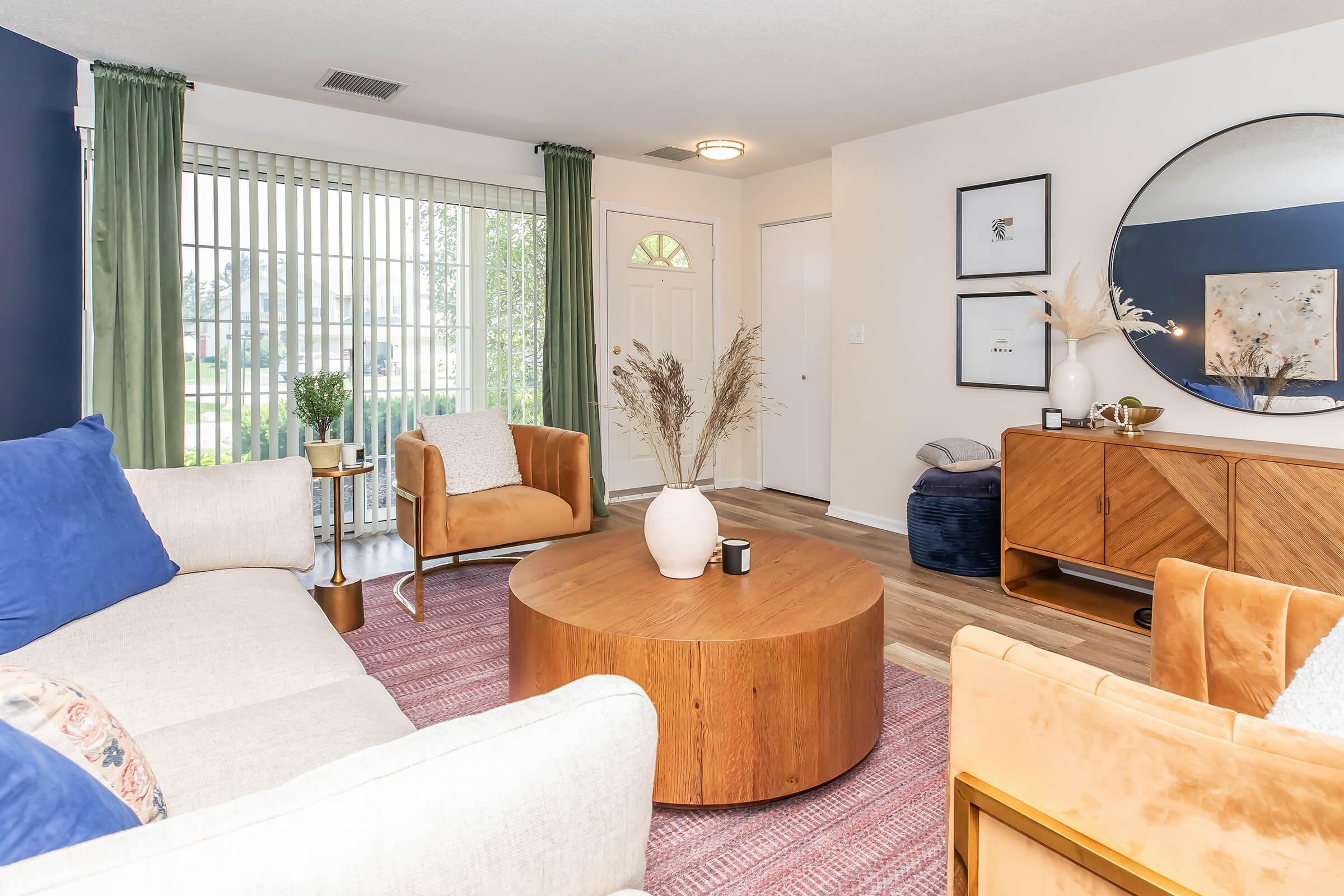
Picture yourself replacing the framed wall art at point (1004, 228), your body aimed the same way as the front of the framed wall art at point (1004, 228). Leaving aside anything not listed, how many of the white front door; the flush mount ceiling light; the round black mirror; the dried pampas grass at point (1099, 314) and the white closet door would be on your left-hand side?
2

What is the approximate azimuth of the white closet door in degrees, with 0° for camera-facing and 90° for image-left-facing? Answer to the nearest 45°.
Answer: approximately 45°

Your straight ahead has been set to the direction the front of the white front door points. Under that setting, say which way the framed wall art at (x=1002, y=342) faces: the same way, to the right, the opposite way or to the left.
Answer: to the right

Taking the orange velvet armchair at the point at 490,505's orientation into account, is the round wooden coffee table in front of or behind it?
in front

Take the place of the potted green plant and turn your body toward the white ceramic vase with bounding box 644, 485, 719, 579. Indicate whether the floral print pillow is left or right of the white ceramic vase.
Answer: right

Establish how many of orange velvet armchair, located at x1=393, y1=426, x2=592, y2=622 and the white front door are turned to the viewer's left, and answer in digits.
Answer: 0

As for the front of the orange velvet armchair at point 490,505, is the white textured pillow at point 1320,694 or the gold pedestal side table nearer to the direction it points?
the white textured pillow

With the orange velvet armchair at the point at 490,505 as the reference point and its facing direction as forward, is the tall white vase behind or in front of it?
in front

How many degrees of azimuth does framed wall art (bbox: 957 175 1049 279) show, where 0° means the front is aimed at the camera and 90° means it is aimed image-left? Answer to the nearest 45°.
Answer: approximately 45°

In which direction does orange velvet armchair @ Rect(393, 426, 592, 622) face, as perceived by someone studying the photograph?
facing the viewer and to the right of the viewer

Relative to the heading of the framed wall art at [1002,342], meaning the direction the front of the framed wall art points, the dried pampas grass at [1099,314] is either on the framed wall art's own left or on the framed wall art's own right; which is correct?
on the framed wall art's own left

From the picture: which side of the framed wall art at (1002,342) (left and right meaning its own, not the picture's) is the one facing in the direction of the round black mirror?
left

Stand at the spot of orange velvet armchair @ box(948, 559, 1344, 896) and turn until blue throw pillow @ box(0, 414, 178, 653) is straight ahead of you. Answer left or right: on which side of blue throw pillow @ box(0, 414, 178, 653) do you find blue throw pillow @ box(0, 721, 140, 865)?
left

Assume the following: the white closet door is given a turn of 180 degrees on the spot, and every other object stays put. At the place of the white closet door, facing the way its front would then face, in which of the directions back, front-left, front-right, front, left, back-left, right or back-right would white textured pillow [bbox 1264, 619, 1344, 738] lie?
back-right
